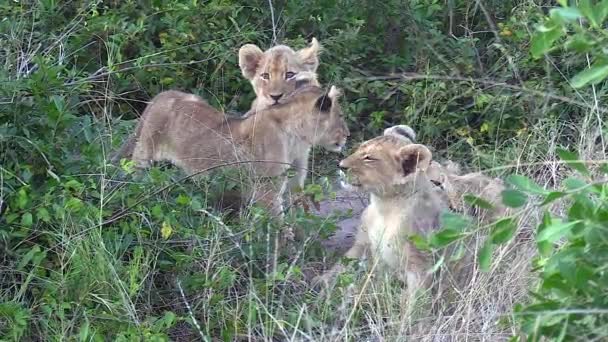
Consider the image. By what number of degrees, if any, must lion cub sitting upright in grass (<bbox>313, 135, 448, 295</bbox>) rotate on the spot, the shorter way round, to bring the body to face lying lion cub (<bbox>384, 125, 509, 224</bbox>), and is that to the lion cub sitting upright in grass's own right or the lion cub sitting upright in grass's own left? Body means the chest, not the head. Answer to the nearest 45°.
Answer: approximately 180°

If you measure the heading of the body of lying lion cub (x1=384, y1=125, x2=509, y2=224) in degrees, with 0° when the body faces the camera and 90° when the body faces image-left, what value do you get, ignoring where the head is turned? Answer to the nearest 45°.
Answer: approximately 90°

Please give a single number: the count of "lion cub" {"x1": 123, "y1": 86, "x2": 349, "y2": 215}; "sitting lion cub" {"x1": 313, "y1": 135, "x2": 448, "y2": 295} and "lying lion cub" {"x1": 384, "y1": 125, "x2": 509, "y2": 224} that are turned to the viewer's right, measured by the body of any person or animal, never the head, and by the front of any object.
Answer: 1

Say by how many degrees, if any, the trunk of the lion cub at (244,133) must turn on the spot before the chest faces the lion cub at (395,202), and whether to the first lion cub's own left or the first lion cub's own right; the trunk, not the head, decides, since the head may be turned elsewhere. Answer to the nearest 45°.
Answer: approximately 45° to the first lion cub's own right

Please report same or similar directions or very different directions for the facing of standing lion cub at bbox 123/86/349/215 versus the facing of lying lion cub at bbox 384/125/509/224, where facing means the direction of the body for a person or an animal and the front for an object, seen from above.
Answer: very different directions

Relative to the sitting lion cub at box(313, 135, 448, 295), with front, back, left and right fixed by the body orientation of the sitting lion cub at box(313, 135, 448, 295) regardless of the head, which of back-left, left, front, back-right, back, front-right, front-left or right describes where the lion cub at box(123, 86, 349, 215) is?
right

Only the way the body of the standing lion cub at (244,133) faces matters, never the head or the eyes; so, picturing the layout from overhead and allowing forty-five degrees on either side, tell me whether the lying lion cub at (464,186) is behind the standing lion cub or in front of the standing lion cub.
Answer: in front

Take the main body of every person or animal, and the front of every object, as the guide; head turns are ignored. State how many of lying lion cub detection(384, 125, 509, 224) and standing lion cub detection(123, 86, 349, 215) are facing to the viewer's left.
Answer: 1

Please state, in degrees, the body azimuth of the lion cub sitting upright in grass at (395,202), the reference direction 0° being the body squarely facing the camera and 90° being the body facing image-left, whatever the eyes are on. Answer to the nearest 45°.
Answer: approximately 45°

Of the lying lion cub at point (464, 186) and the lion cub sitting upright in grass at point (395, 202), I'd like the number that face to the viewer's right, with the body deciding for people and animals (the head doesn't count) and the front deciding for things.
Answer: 0

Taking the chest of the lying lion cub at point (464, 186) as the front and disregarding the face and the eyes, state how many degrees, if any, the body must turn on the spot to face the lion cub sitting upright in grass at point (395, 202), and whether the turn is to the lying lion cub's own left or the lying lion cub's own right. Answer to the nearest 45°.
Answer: approximately 45° to the lying lion cub's own left

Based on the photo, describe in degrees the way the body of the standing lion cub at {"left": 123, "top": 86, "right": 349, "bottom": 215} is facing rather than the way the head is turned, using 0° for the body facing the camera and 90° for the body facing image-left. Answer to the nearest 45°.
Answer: approximately 270°
